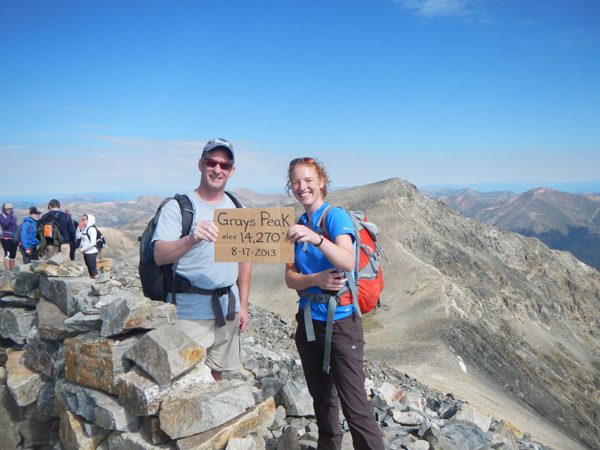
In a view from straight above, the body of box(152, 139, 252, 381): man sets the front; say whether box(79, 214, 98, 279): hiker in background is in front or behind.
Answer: behind

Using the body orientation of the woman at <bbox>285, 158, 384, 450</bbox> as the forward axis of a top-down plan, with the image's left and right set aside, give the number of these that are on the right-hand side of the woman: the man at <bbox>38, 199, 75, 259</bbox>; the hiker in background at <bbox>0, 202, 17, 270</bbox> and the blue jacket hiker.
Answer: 3

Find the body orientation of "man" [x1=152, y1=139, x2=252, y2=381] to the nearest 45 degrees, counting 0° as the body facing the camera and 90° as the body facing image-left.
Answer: approximately 315°

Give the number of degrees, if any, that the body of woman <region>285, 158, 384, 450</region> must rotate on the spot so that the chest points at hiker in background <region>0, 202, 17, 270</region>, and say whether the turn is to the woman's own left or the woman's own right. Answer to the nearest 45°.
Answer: approximately 90° to the woman's own right

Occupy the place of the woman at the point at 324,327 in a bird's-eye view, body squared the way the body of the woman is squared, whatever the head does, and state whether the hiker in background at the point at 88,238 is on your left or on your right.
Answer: on your right

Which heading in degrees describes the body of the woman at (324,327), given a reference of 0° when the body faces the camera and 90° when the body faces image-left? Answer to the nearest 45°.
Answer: approximately 45°

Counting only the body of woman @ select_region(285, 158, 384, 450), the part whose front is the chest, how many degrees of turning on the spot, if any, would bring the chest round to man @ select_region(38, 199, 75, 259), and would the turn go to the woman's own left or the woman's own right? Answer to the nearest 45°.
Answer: approximately 90° to the woman's own right

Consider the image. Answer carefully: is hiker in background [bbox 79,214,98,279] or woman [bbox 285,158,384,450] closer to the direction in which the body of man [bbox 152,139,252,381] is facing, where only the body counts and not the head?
the woman
